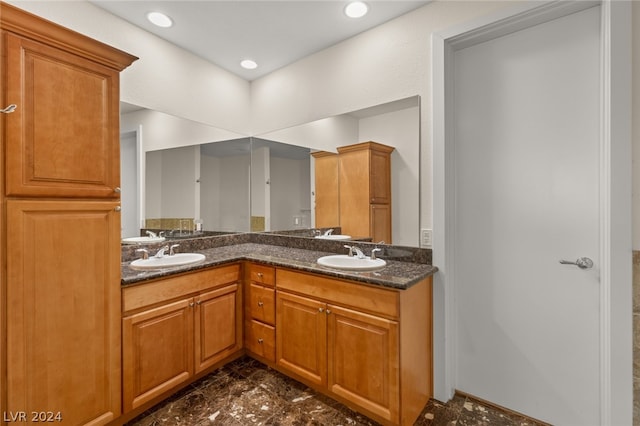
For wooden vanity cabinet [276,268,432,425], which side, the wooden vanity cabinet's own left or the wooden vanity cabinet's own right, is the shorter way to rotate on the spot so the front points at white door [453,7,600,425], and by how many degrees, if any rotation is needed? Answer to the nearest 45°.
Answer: approximately 135° to the wooden vanity cabinet's own left

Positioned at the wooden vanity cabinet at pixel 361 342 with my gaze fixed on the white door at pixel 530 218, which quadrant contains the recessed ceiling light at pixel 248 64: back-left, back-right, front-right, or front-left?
back-left

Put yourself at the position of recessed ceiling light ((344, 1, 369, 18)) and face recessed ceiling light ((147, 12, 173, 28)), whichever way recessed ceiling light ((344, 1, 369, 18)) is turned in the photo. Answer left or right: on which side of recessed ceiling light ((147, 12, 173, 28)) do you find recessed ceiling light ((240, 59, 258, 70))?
right
